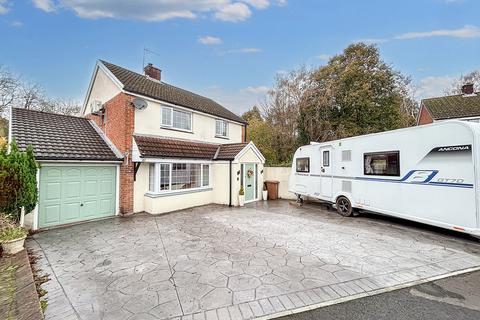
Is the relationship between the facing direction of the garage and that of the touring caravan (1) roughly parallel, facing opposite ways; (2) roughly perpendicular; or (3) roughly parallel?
roughly perpendicular

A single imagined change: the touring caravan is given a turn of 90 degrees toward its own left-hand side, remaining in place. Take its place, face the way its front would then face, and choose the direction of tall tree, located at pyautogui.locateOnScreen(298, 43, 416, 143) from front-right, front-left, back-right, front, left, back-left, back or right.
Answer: back-right

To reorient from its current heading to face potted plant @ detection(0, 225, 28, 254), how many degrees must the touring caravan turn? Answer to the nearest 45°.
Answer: approximately 90° to its left

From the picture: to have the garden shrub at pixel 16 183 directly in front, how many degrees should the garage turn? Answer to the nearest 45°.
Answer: approximately 90° to its right

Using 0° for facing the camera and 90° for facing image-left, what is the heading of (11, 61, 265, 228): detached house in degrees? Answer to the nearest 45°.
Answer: approximately 315°

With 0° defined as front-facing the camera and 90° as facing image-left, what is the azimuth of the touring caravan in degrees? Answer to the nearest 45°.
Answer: approximately 135°

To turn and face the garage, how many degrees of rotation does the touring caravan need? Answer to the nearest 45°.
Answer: approximately 90° to its left

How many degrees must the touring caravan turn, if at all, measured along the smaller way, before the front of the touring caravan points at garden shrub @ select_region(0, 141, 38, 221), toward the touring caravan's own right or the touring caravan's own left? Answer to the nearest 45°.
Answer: approximately 90° to the touring caravan's own left
